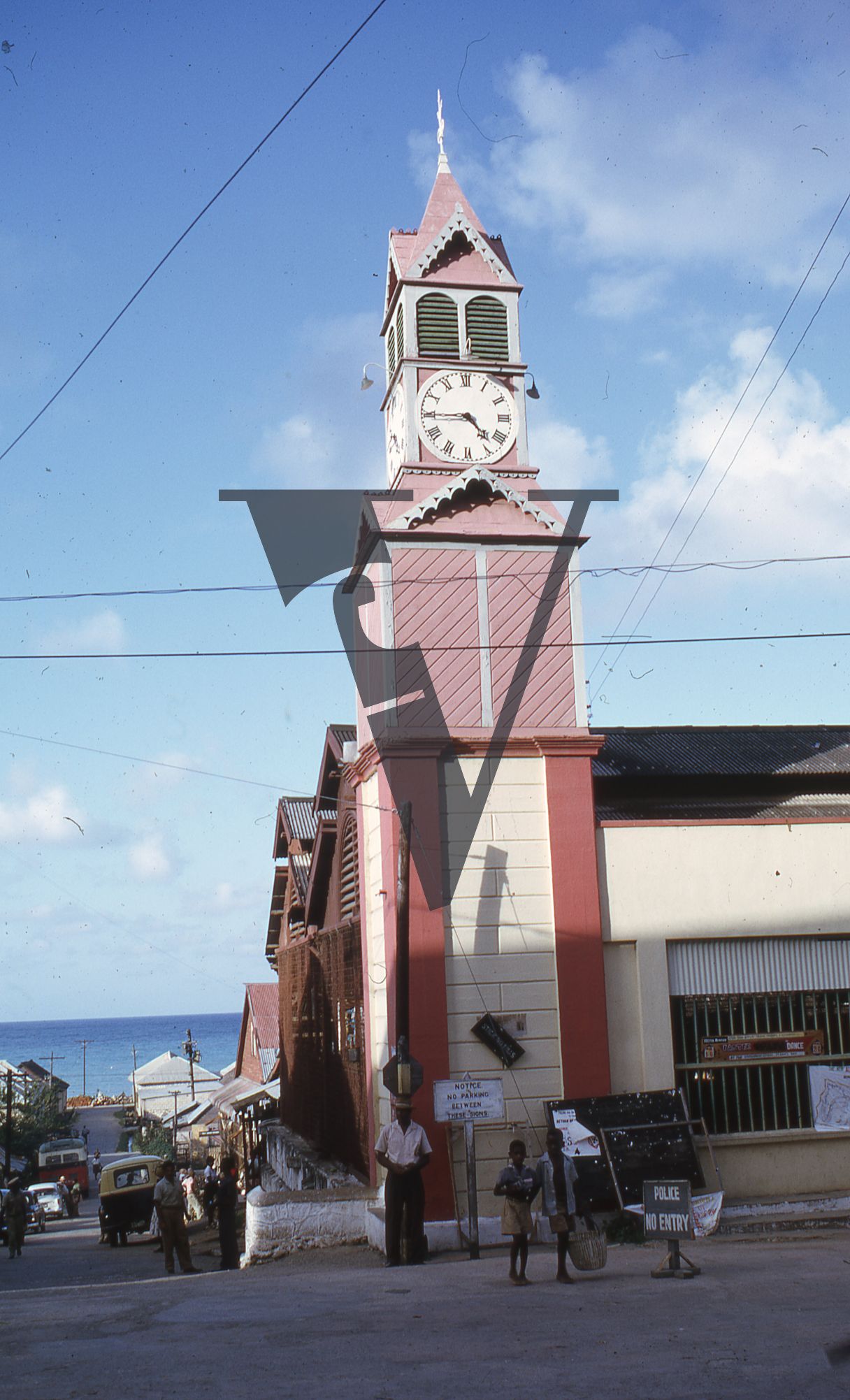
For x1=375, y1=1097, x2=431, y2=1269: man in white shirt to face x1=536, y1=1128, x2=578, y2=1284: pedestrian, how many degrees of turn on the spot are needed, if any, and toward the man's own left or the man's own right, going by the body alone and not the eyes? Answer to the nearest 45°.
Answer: approximately 45° to the man's own left

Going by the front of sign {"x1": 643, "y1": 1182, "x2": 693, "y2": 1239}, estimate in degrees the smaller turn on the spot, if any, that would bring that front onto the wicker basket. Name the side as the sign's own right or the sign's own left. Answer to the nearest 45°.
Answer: approximately 90° to the sign's own right

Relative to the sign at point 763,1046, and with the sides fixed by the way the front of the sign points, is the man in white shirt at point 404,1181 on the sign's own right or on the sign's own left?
on the sign's own right

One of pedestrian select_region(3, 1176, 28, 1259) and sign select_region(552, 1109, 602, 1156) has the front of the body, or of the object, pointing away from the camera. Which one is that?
the pedestrian

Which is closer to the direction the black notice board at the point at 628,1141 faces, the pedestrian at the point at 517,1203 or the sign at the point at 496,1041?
the pedestrian

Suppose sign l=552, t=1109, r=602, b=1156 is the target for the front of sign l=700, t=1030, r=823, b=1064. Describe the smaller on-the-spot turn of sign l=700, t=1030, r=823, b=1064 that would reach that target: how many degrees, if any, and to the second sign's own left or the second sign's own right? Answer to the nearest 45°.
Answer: approximately 45° to the second sign's own right

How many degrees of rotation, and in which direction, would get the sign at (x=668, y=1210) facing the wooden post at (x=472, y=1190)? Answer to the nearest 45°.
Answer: approximately 135° to its right

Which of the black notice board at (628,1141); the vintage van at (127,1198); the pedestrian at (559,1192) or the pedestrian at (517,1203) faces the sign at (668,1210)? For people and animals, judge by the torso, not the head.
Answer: the black notice board
